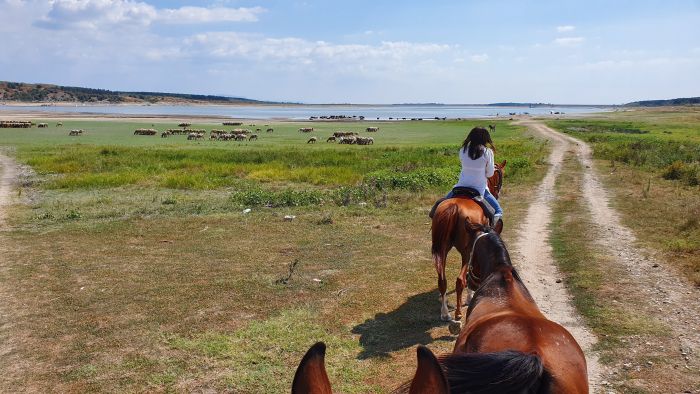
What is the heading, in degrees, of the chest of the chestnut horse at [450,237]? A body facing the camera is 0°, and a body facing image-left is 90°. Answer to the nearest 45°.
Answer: approximately 225°

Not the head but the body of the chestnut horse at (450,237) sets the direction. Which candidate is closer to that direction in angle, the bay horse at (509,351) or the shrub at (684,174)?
the shrub

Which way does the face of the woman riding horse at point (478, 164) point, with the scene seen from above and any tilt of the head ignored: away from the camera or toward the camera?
away from the camera

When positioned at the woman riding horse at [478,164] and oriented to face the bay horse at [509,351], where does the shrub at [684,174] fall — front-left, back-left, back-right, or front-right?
back-left

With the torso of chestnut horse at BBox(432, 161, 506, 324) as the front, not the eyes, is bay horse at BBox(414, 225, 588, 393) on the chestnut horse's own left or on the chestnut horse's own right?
on the chestnut horse's own right

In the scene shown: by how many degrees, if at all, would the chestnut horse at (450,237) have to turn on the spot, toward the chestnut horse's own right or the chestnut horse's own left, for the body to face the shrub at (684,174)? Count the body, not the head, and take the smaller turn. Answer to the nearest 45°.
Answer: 0° — it already faces it
